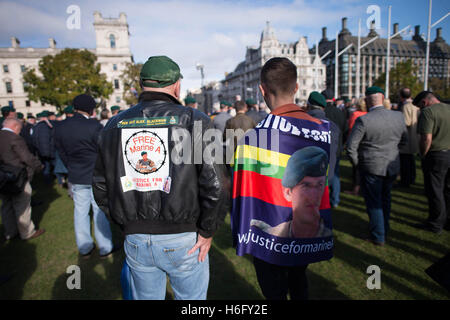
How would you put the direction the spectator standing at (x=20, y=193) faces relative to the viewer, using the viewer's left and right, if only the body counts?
facing away from the viewer and to the right of the viewer

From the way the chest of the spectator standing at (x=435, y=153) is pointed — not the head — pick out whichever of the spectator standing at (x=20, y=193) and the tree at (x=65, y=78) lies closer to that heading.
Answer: the tree

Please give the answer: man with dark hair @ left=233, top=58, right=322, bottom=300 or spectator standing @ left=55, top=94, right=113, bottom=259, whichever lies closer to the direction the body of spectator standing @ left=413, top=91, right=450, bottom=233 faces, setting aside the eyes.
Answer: the spectator standing

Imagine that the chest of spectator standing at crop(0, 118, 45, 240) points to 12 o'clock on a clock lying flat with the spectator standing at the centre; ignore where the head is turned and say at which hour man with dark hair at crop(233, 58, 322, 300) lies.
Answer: The man with dark hair is roughly at 4 o'clock from the spectator standing.

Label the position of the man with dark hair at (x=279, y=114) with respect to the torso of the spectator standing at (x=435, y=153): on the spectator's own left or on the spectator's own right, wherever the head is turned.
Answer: on the spectator's own left

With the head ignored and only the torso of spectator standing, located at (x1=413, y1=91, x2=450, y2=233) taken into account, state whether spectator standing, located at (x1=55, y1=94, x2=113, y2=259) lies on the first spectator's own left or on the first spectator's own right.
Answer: on the first spectator's own left

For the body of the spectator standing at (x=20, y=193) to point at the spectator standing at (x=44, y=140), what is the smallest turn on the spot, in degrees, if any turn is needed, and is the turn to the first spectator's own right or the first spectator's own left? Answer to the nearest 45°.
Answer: approximately 45° to the first spectator's own left

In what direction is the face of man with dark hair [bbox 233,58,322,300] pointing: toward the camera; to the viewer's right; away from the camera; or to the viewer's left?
away from the camera

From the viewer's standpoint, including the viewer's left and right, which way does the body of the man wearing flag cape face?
facing away from the viewer

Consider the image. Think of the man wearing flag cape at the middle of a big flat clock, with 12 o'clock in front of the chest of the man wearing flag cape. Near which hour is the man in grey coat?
The man in grey coat is roughly at 1 o'clock from the man wearing flag cape.

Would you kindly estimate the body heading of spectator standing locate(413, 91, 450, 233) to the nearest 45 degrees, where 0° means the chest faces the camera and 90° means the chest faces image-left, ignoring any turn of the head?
approximately 135°

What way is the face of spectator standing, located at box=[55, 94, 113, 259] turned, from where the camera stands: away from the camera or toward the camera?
away from the camera

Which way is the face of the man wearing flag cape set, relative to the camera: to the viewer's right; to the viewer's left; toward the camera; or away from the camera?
away from the camera
